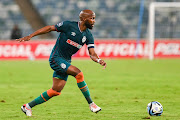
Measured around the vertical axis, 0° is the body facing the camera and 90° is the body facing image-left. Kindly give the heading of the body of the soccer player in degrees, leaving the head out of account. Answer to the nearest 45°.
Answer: approximately 315°

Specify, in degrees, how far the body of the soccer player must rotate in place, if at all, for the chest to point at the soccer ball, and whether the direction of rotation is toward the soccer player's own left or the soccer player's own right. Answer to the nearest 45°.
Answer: approximately 45° to the soccer player's own left
